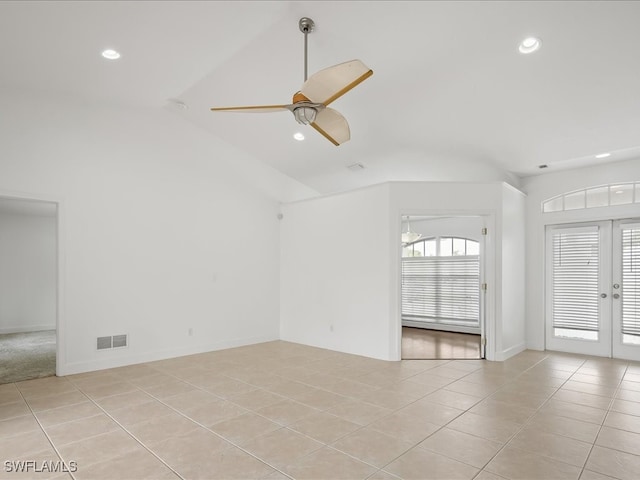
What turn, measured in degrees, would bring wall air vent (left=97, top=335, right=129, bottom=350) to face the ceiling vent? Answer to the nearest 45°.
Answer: approximately 45° to its left

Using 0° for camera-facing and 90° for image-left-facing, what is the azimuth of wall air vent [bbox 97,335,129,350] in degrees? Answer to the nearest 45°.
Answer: approximately 315°

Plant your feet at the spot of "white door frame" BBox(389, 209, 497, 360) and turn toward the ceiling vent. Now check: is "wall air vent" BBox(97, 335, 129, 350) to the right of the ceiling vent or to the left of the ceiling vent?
left

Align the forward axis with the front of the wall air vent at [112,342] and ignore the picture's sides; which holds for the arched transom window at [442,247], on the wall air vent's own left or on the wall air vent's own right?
on the wall air vent's own left
